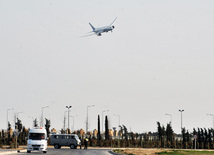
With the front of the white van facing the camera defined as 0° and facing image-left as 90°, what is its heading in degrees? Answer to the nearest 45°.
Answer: approximately 0°
